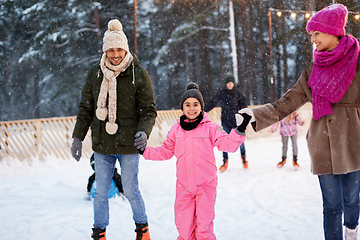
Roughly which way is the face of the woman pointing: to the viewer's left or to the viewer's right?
to the viewer's left

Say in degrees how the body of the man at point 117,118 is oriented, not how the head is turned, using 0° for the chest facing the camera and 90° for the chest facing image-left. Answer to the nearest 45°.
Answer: approximately 0°

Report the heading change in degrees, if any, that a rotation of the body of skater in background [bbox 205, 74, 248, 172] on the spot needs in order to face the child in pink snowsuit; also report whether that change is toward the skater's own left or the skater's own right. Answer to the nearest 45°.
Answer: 0° — they already face them

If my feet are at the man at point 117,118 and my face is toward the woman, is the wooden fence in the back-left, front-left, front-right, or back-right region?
back-left

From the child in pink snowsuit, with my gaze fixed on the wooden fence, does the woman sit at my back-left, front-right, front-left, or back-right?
back-right

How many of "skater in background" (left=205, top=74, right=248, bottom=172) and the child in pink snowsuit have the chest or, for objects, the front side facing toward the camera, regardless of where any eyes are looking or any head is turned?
2

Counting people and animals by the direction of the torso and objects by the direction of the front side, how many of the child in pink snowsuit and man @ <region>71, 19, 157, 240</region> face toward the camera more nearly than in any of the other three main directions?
2
